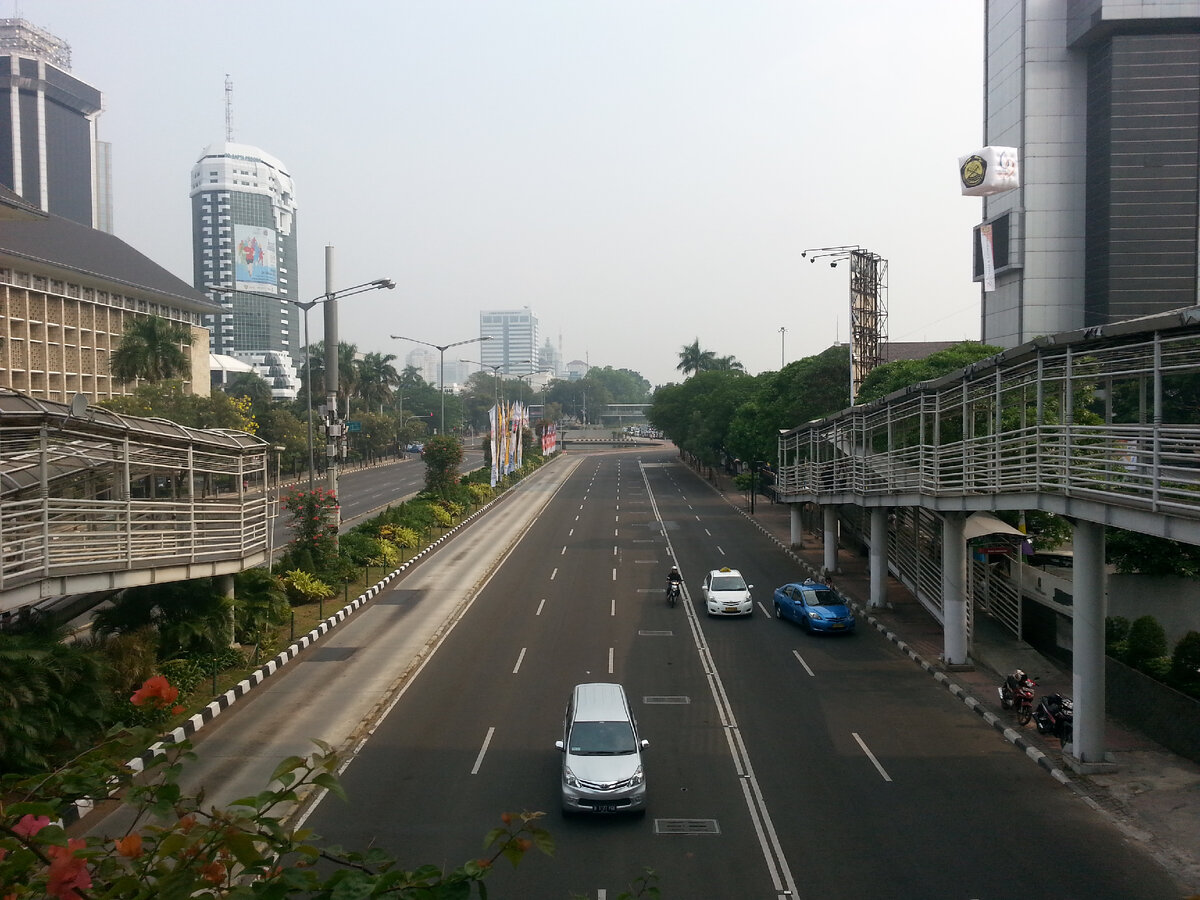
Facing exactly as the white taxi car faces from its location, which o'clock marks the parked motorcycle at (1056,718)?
The parked motorcycle is roughly at 11 o'clock from the white taxi car.

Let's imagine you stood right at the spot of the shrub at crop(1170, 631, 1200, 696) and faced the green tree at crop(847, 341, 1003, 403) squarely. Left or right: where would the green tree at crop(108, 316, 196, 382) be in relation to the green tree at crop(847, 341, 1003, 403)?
left

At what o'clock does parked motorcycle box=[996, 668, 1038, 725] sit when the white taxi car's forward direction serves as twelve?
The parked motorcycle is roughly at 11 o'clock from the white taxi car.

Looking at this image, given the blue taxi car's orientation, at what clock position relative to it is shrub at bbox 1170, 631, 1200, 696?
The shrub is roughly at 12 o'clock from the blue taxi car.

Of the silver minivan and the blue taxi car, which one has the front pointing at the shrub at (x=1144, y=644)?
the blue taxi car

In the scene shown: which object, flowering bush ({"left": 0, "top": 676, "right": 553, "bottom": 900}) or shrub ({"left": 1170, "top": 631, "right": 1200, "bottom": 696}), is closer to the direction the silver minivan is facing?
the flowering bush

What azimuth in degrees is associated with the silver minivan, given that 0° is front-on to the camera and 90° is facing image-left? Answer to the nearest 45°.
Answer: approximately 0°

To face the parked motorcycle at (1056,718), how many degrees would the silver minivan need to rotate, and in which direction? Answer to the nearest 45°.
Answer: approximately 90° to its left

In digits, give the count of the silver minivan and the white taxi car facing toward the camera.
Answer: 2

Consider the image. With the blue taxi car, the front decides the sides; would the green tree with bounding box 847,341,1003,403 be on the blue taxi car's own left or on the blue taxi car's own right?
on the blue taxi car's own left

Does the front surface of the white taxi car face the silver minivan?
yes
